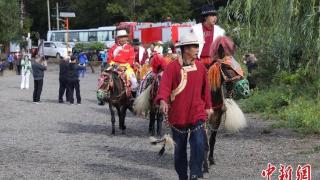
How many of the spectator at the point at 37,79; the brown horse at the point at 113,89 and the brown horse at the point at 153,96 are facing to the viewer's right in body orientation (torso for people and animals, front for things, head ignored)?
1

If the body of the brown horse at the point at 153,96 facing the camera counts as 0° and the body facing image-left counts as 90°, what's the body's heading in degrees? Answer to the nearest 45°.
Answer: approximately 45°

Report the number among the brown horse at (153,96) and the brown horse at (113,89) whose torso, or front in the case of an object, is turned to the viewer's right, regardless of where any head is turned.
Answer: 0

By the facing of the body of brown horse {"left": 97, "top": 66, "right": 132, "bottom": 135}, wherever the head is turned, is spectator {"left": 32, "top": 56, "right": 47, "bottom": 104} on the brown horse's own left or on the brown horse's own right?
on the brown horse's own right

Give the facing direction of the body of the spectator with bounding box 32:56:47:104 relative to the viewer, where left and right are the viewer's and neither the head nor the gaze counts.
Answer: facing to the right of the viewer

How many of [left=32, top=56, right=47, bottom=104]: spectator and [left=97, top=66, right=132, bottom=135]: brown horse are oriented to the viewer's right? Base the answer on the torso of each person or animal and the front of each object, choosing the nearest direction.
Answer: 1

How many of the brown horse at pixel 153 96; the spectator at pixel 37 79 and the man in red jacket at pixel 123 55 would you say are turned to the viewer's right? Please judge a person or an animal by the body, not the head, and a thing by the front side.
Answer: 1

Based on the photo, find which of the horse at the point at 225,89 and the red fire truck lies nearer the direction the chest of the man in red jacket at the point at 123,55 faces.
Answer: the horse

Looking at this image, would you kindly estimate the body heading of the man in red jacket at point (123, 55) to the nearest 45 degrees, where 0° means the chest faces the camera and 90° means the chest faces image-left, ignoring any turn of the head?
approximately 45°
